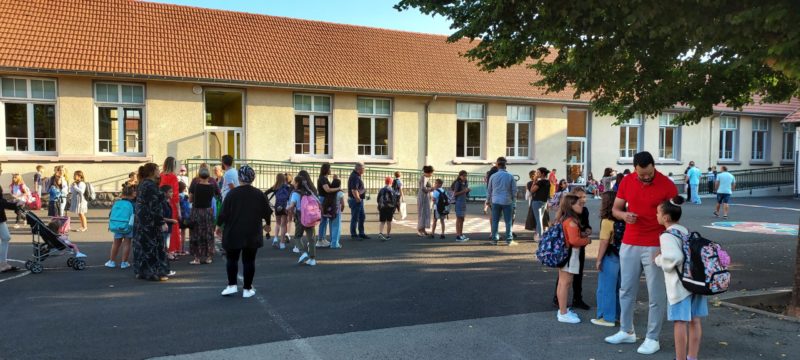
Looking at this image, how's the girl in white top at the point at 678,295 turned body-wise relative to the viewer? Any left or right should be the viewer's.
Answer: facing to the left of the viewer

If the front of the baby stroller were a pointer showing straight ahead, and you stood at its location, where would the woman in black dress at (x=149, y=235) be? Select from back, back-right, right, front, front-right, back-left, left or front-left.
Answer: front-right

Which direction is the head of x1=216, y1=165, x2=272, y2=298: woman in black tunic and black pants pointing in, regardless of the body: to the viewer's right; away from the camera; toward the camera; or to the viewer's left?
away from the camera

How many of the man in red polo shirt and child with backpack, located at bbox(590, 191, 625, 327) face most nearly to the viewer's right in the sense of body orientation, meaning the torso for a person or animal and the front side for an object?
0

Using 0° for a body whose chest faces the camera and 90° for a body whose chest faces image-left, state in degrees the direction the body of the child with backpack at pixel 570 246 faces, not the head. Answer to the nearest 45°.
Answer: approximately 270°

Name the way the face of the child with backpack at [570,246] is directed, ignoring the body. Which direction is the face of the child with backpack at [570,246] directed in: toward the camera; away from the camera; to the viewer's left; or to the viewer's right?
to the viewer's right

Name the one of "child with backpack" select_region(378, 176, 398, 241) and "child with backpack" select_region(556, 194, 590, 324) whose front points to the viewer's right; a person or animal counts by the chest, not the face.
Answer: "child with backpack" select_region(556, 194, 590, 324)

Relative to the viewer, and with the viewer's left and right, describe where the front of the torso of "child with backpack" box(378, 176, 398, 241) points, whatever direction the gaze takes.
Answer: facing away from the viewer

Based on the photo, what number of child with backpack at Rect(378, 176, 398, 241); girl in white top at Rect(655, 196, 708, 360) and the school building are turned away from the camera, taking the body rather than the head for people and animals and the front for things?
1

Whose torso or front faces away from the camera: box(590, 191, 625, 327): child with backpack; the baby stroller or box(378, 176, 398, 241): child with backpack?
box(378, 176, 398, 241): child with backpack

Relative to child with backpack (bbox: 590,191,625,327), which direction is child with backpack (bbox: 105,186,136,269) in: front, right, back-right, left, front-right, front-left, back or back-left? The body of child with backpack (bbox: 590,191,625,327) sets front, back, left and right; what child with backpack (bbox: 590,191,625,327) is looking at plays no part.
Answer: front
